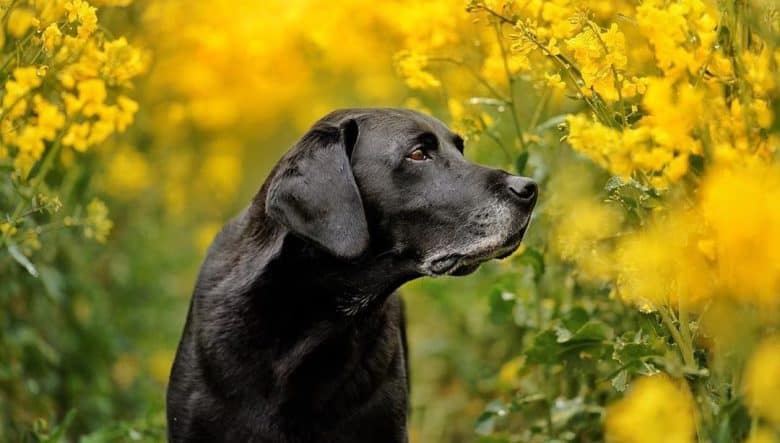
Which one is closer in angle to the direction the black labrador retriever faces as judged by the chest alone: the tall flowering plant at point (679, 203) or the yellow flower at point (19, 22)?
the tall flowering plant

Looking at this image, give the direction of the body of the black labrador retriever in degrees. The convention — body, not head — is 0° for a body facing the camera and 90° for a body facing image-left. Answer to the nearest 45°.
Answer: approximately 315°

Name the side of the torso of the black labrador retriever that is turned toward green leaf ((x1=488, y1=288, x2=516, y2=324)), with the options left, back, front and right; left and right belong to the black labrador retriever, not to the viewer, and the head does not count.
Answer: left
